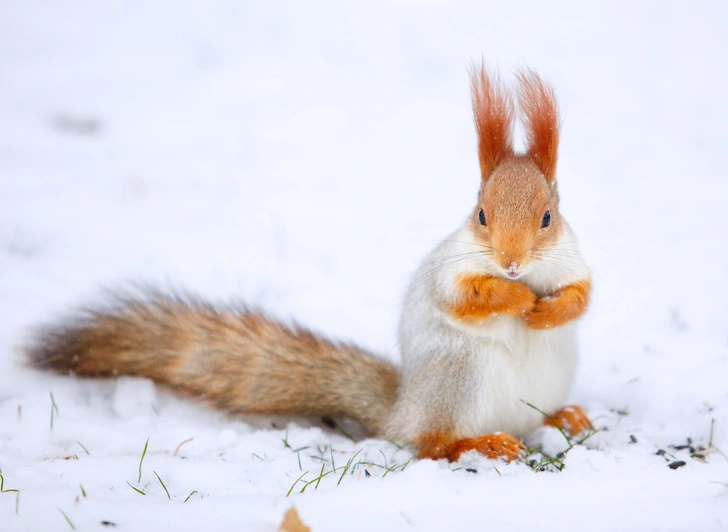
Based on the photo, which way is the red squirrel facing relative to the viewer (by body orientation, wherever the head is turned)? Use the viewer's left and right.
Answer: facing the viewer and to the right of the viewer

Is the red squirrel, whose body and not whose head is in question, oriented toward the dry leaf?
no
